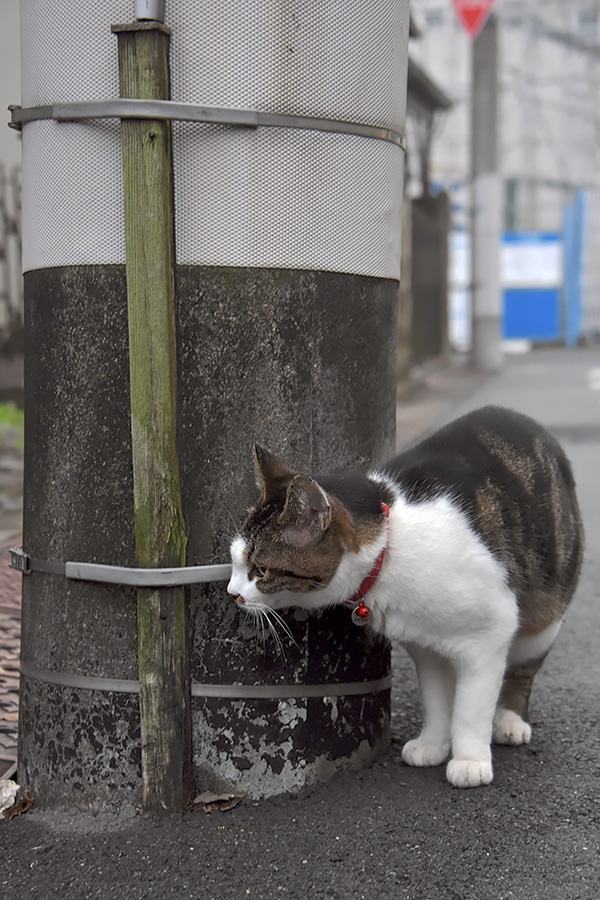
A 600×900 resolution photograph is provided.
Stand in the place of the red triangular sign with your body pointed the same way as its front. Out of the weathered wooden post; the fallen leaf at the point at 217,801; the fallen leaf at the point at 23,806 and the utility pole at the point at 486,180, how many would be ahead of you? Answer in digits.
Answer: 3

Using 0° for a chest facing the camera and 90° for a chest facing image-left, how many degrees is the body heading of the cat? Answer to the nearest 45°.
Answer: approximately 45°

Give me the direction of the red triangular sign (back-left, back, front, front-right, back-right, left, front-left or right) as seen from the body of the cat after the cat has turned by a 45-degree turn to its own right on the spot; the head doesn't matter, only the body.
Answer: right

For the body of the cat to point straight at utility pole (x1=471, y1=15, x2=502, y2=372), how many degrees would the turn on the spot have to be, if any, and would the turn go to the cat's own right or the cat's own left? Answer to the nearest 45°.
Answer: approximately 135° to the cat's own right

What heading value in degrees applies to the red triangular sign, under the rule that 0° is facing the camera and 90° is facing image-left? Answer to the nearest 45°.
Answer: approximately 0°

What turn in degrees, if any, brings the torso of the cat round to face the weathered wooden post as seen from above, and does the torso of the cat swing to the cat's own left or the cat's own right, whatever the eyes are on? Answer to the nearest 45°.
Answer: approximately 45° to the cat's own right

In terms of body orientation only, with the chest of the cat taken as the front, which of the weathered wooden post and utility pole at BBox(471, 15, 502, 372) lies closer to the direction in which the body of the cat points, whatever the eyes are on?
the weathered wooden post

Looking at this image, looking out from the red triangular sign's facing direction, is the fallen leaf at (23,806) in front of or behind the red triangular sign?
in front
